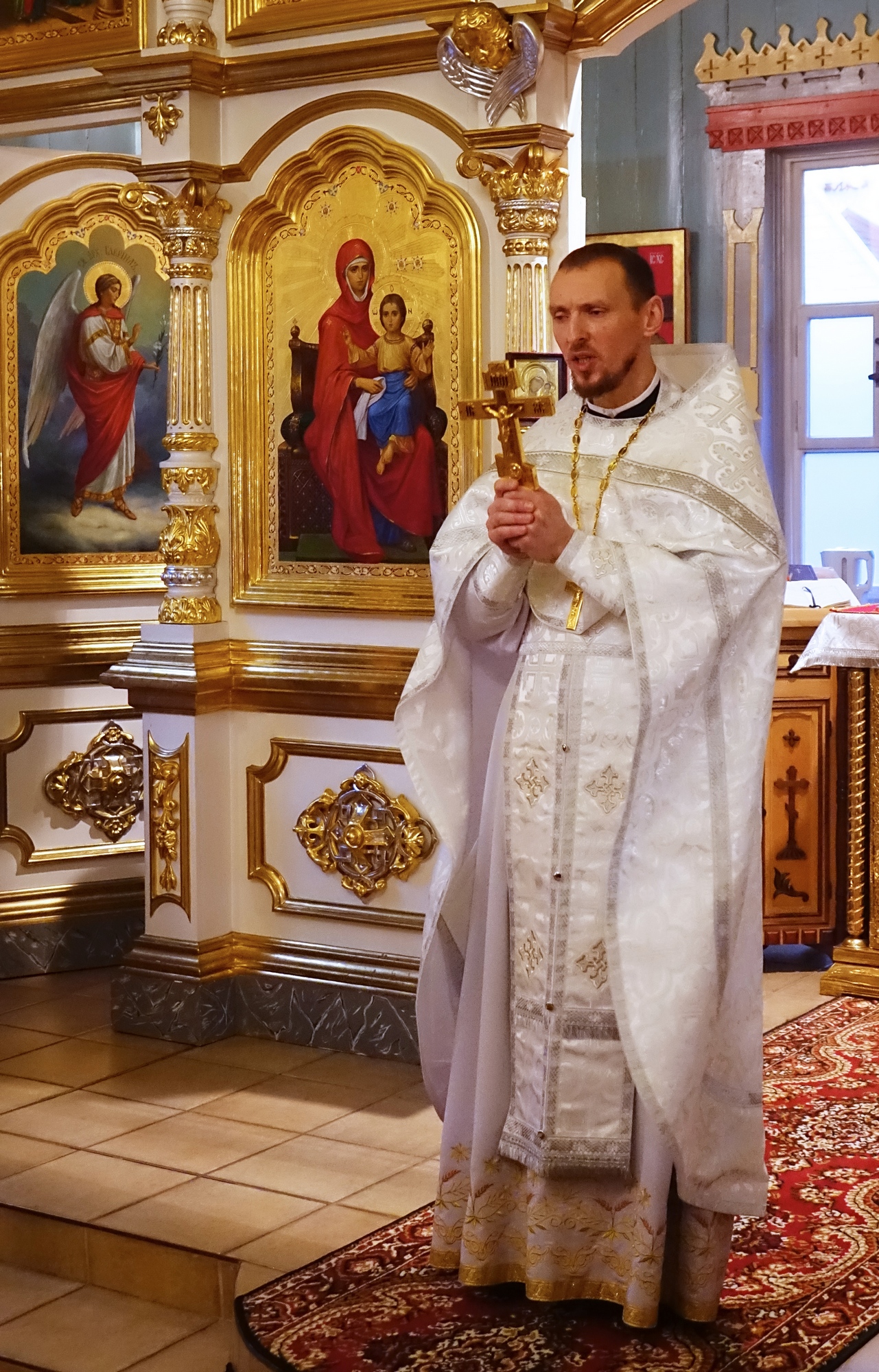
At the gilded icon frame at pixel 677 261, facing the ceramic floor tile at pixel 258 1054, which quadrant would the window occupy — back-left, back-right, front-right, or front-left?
back-left

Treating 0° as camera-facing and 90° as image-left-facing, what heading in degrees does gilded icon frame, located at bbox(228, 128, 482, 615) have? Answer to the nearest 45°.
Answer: approximately 0°

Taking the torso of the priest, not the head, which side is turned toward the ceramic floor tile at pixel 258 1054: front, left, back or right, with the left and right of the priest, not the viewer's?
right
